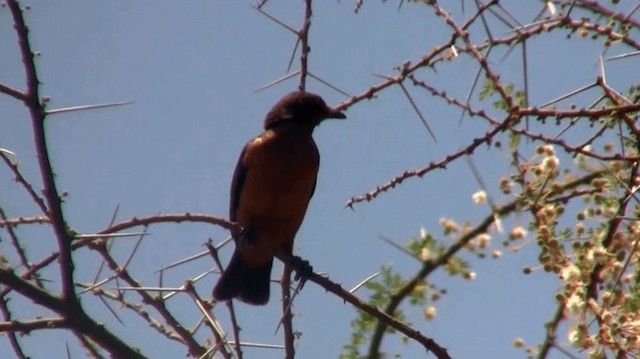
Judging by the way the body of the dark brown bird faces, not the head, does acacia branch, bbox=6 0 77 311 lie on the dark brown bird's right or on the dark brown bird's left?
on the dark brown bird's right

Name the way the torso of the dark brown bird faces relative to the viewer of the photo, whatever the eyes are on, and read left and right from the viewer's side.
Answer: facing the viewer and to the right of the viewer
